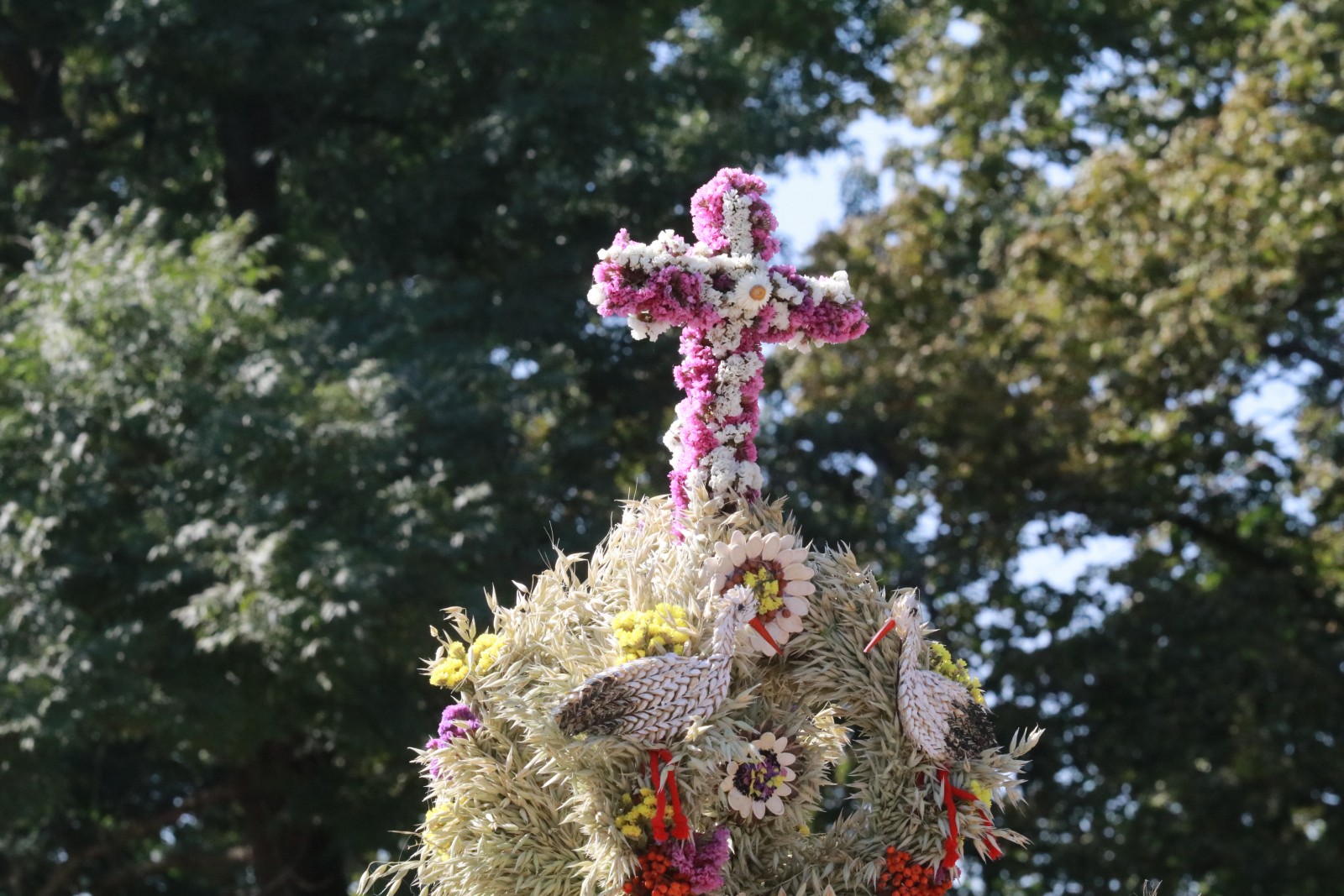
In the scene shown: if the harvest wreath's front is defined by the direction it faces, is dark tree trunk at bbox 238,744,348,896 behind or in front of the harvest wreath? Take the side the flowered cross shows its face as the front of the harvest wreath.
behind

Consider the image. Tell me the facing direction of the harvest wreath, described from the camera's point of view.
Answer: facing the viewer and to the right of the viewer

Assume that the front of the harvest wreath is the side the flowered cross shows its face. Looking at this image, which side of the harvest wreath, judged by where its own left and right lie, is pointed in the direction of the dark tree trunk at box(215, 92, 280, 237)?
back
